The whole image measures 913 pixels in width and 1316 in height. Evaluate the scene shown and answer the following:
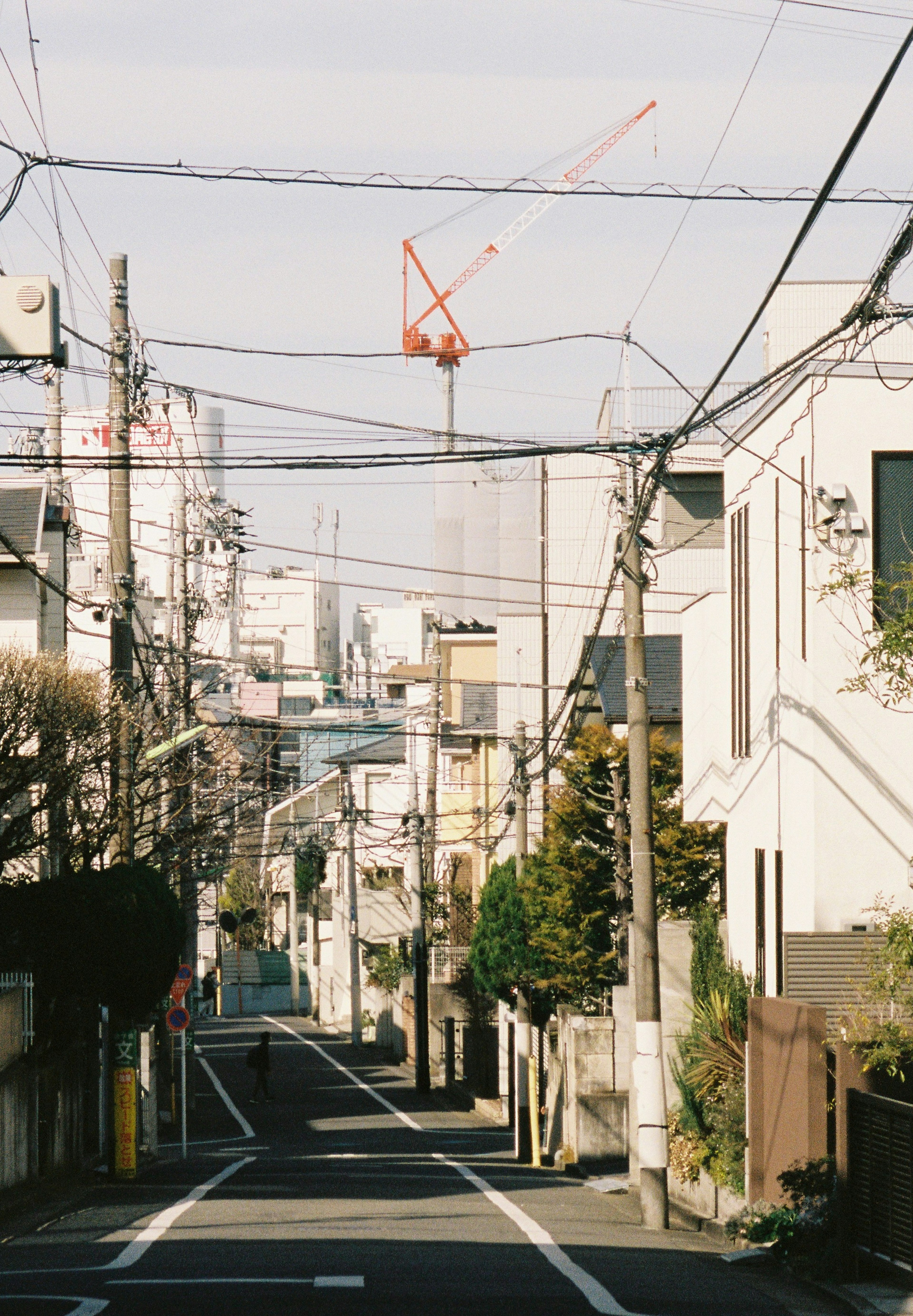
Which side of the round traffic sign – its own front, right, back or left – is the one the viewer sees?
front

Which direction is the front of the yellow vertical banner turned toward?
toward the camera

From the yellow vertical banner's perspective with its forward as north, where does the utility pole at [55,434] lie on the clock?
The utility pole is roughly at 6 o'clock from the yellow vertical banner.

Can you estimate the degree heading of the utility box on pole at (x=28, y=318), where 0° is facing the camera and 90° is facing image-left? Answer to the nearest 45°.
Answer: approximately 0°

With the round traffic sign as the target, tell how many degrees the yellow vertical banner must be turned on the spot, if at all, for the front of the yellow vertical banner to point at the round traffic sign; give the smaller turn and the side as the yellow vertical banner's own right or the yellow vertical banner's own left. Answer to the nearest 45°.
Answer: approximately 180°

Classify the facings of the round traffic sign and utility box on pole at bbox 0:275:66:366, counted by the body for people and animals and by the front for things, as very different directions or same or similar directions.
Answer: same or similar directions

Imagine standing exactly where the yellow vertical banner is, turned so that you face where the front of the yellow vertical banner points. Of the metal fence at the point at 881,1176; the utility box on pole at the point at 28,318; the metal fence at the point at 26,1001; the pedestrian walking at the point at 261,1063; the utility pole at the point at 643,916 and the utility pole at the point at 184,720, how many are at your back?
2

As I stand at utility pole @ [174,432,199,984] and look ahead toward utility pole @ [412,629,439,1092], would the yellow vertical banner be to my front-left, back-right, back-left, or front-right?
back-right

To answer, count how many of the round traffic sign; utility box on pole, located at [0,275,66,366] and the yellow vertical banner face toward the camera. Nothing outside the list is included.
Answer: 3

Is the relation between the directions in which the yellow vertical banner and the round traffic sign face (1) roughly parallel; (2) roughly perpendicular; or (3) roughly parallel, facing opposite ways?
roughly parallel

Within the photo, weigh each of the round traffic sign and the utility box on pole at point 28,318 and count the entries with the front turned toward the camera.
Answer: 2

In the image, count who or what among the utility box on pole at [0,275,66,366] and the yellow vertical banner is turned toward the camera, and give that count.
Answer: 2

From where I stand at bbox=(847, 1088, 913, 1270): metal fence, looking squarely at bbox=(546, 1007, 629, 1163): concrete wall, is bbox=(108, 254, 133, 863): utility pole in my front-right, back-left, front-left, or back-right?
front-left
